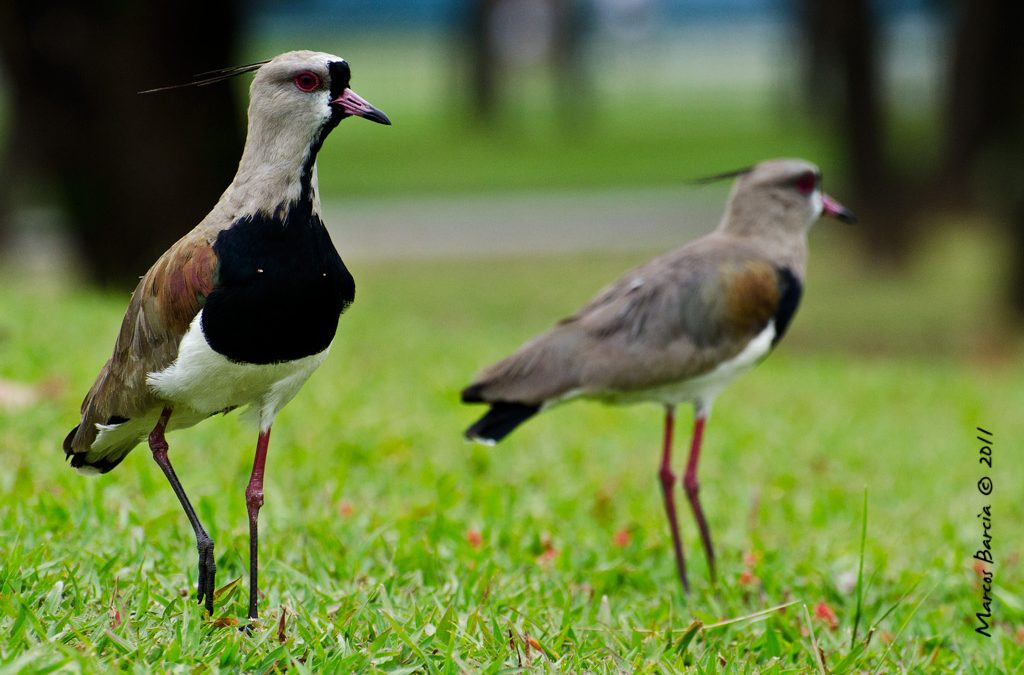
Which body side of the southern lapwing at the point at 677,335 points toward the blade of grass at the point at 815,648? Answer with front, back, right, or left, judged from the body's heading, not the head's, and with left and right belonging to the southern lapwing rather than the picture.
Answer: right

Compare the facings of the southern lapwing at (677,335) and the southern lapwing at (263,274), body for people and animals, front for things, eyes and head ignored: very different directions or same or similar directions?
same or similar directions

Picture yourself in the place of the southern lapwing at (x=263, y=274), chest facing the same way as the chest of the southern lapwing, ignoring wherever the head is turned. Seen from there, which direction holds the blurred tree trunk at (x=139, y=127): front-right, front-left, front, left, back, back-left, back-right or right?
back-left

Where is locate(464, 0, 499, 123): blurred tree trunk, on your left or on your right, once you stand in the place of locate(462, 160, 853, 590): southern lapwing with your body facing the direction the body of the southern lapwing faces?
on your left

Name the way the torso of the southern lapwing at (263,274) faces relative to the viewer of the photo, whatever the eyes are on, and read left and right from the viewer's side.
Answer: facing the viewer and to the right of the viewer

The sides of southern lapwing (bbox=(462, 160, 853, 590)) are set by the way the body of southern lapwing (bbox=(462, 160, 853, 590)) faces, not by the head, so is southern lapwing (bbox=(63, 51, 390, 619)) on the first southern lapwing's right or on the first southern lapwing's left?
on the first southern lapwing's right

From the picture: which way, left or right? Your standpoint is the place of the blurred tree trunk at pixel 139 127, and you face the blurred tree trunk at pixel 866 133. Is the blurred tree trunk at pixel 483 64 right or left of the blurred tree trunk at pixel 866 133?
left

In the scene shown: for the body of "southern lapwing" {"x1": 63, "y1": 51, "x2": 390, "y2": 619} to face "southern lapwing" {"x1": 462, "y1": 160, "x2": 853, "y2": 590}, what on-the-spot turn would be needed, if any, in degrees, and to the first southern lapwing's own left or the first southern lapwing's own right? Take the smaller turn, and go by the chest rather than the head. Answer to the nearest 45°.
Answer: approximately 90° to the first southern lapwing's own left

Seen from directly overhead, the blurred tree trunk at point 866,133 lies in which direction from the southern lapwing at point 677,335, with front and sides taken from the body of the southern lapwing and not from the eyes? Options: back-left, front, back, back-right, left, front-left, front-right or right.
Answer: left

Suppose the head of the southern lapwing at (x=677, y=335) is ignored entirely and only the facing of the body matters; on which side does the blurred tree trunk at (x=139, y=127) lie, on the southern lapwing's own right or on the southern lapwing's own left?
on the southern lapwing's own left

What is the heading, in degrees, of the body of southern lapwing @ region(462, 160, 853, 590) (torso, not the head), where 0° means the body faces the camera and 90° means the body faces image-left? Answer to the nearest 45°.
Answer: approximately 270°

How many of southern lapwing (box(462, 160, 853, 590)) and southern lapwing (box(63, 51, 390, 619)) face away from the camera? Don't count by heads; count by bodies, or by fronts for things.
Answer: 0

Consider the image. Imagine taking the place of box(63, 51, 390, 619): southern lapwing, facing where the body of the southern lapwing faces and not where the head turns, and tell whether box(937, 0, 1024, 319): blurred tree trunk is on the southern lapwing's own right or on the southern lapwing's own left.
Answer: on the southern lapwing's own left

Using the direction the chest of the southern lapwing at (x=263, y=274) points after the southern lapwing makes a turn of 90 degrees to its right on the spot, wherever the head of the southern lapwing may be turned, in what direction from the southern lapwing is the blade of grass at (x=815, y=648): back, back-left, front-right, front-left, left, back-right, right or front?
back-left

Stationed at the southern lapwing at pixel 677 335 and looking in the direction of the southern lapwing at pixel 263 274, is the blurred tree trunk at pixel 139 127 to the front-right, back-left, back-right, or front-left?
back-right
